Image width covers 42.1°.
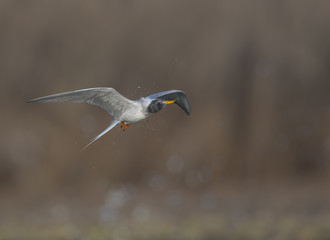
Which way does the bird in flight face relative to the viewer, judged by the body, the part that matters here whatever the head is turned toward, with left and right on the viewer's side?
facing the viewer and to the right of the viewer
